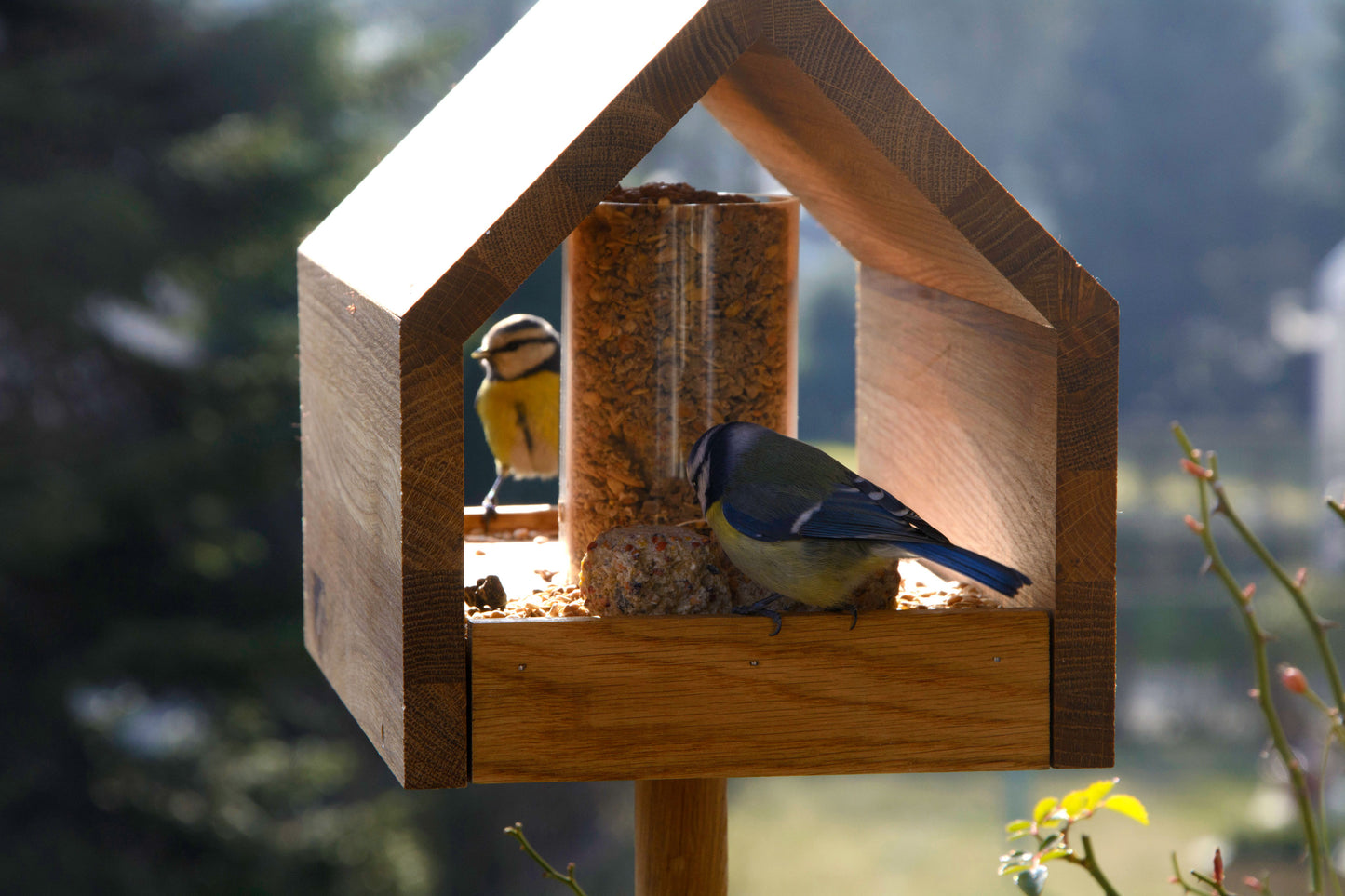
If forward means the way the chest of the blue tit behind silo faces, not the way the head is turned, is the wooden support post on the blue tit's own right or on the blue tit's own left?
on the blue tit's own left

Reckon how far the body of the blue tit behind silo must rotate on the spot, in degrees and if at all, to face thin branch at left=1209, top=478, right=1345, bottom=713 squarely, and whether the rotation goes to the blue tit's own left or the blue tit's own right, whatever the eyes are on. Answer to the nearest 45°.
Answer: approximately 45° to the blue tit's own left

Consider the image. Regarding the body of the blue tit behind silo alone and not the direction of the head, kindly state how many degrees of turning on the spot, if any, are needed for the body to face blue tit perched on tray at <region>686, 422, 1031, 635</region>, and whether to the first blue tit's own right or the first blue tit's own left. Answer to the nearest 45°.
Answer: approximately 45° to the first blue tit's own left

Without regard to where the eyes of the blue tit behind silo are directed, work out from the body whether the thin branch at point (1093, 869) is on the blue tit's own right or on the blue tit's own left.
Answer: on the blue tit's own left

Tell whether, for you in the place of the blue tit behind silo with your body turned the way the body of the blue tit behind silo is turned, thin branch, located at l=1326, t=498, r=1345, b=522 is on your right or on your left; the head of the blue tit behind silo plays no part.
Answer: on your left

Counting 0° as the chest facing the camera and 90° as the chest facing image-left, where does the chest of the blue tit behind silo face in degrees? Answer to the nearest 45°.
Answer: approximately 45°
